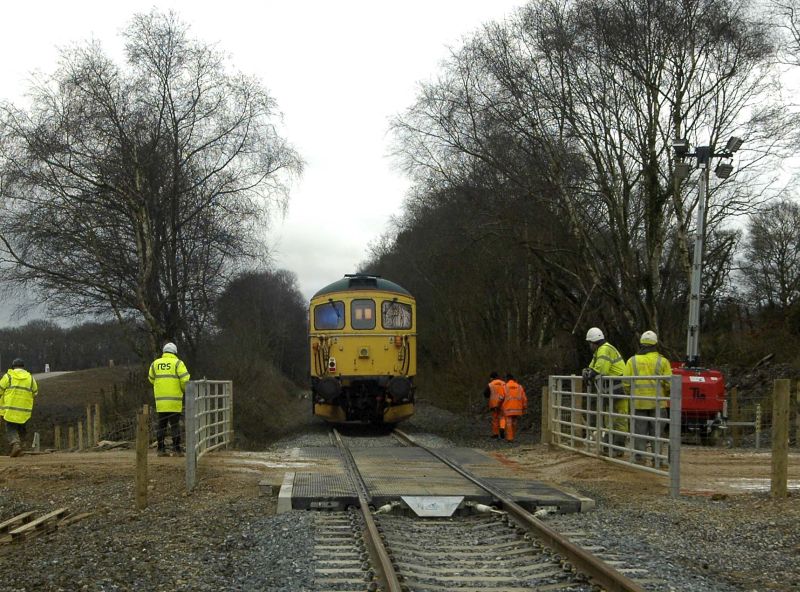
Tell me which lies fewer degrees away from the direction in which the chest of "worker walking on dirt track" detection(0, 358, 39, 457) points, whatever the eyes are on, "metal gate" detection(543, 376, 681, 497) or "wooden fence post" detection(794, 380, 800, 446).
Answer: the wooden fence post

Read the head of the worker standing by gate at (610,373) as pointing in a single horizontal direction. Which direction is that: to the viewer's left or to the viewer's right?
to the viewer's left

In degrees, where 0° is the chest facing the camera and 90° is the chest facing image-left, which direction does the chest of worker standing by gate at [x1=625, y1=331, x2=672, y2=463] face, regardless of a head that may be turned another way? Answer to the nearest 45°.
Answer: approximately 180°

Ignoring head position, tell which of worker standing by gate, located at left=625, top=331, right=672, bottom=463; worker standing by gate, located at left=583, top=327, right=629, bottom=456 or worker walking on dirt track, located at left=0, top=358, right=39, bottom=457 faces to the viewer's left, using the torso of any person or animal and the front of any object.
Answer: worker standing by gate, located at left=583, top=327, right=629, bottom=456
